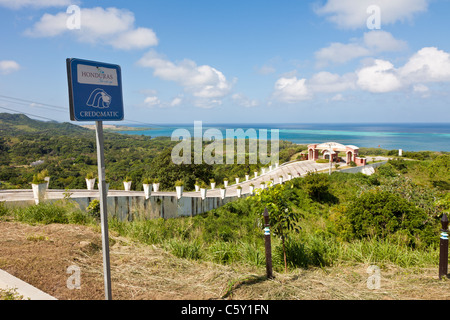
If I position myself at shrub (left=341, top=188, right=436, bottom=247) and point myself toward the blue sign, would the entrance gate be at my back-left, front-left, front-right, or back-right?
back-right

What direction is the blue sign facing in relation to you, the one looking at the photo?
facing the viewer and to the right of the viewer

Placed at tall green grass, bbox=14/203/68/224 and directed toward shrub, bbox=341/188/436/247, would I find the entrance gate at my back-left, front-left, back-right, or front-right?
front-left

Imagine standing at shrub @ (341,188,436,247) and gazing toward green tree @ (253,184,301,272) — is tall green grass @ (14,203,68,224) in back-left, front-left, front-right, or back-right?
front-right

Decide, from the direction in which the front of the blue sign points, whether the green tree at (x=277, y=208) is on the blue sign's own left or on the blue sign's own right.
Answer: on the blue sign's own left

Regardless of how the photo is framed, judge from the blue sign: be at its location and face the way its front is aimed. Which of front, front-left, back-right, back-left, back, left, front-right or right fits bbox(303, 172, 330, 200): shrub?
left

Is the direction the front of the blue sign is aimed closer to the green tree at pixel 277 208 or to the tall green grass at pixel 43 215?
the green tree

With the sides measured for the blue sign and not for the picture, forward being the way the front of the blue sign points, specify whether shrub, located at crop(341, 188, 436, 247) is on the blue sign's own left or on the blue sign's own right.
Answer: on the blue sign's own left

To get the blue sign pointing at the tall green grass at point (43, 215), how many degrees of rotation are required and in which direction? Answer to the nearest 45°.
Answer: approximately 135° to its left
